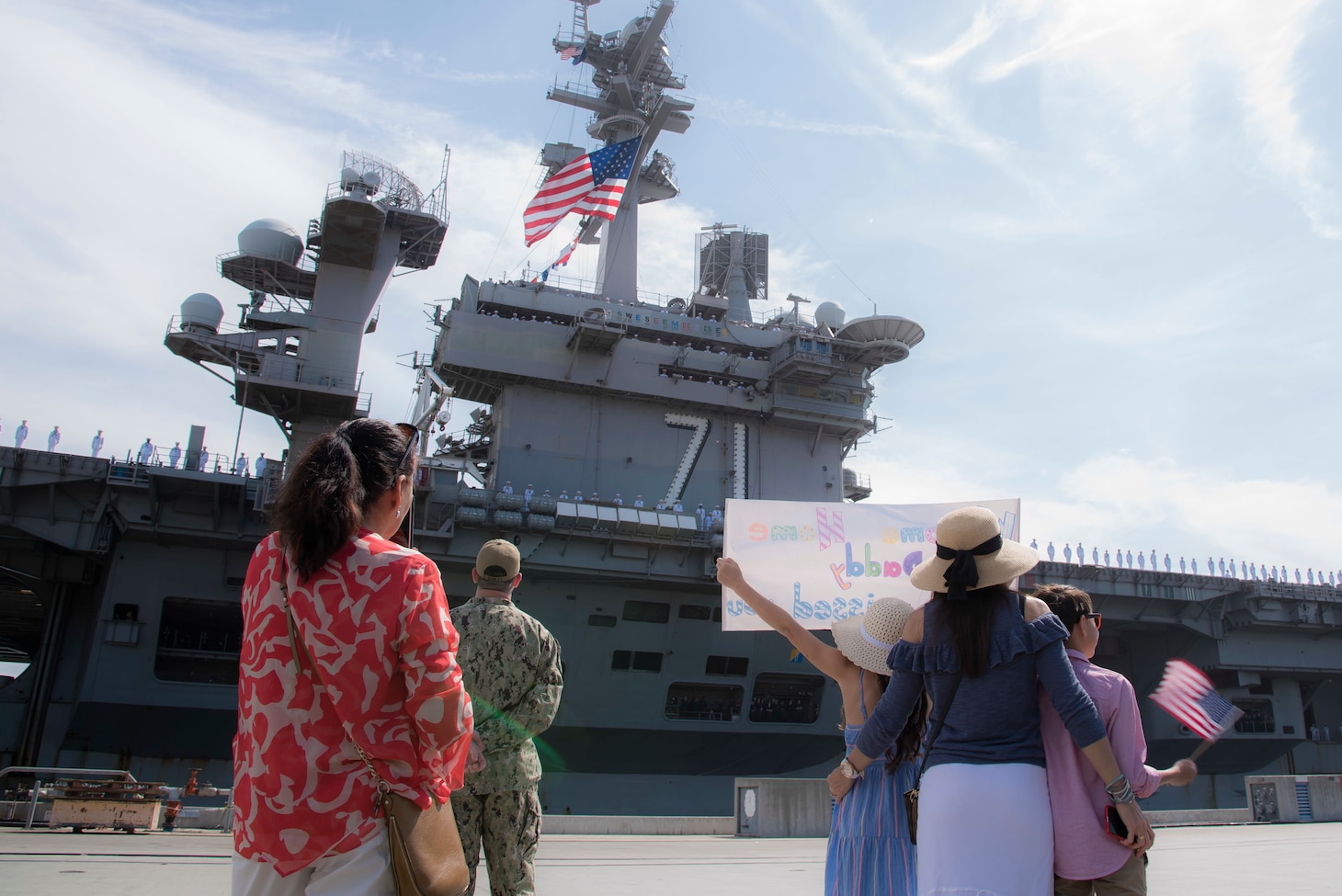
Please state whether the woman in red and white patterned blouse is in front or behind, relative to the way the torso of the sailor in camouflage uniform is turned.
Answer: behind

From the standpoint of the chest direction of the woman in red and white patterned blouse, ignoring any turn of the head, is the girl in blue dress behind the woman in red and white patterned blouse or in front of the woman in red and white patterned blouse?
in front

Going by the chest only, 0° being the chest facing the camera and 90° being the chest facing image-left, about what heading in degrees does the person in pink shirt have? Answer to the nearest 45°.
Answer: approximately 225°

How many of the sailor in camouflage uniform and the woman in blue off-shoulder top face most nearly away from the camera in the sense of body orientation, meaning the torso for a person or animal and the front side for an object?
2

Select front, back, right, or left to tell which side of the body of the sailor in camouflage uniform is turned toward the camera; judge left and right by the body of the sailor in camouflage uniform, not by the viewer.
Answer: back

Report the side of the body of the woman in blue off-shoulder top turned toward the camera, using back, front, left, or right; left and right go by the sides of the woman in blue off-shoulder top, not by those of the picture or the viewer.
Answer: back

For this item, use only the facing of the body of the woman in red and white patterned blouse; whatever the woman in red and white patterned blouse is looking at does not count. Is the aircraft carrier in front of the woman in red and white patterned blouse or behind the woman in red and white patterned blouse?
in front

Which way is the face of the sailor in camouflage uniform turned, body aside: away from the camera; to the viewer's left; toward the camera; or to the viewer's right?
away from the camera

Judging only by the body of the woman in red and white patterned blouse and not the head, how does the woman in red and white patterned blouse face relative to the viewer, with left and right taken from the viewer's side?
facing away from the viewer and to the right of the viewer

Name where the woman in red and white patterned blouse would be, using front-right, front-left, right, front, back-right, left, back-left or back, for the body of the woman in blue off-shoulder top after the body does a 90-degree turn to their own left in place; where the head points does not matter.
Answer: front-left

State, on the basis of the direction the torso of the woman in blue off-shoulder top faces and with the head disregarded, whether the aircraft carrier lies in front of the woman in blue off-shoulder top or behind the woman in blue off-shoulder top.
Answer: in front

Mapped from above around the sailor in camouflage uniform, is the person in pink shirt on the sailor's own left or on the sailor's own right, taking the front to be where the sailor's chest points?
on the sailor's own right
